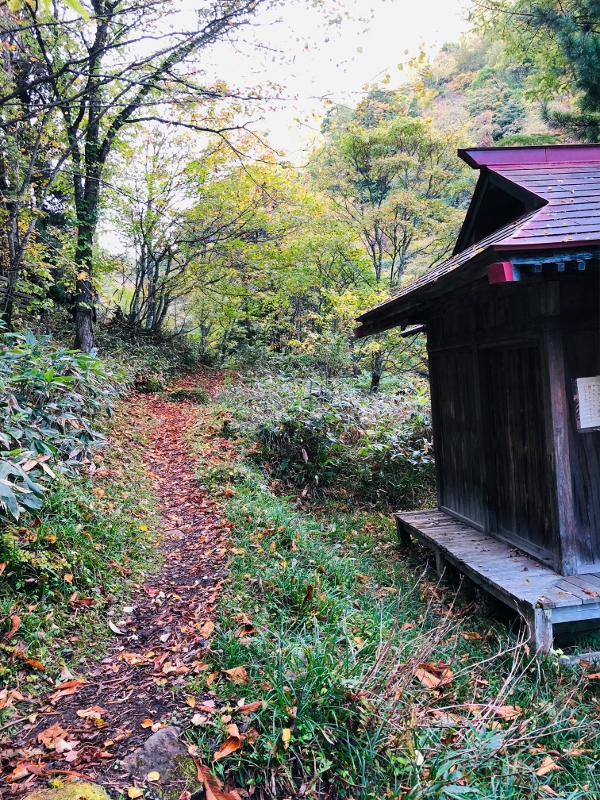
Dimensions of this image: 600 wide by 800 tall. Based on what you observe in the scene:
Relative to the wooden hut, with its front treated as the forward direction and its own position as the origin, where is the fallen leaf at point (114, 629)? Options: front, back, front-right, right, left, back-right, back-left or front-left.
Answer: front-right

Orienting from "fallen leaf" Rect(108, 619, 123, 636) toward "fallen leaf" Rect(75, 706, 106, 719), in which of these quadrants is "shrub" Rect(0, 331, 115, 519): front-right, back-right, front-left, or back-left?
back-right

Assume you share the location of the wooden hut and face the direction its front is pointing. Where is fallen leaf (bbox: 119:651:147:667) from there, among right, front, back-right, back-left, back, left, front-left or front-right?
front-right

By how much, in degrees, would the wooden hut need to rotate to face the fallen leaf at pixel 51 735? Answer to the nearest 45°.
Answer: approximately 45° to its right

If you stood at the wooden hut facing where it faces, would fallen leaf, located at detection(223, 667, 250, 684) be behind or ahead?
ahead

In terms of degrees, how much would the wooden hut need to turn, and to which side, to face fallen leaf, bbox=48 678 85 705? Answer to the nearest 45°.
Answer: approximately 45° to its right
